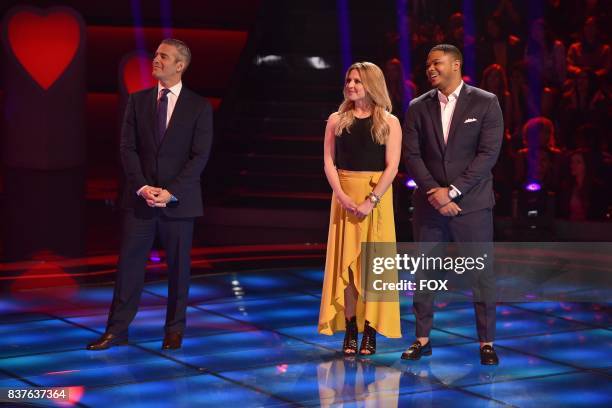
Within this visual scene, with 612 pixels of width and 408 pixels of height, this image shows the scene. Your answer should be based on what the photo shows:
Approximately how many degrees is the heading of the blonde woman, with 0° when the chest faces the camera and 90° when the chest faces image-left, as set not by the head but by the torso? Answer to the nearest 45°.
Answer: approximately 0°

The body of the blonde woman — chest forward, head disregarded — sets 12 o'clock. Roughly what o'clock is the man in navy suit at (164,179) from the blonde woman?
The man in navy suit is roughly at 3 o'clock from the blonde woman.
